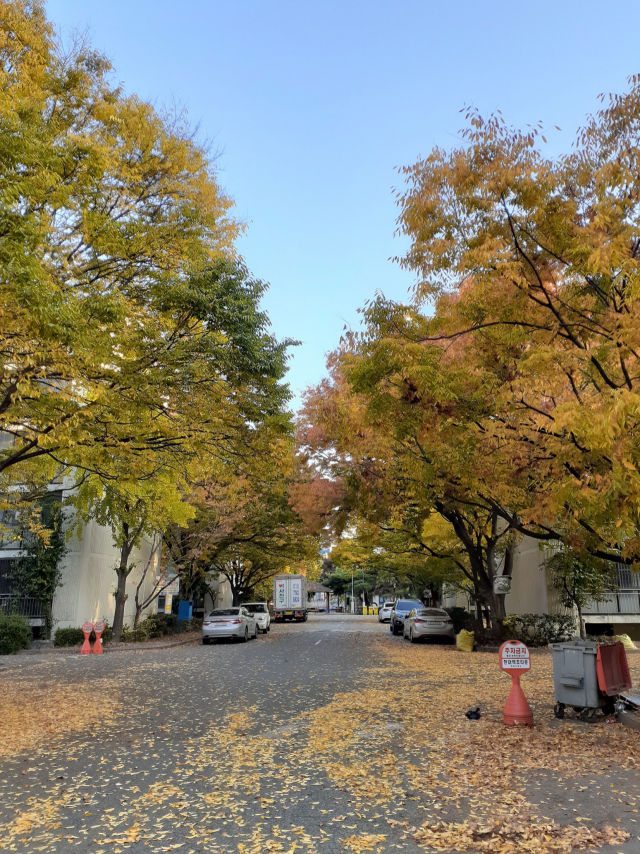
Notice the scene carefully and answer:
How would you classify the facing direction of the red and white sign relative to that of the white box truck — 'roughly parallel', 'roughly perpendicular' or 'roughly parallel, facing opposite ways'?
roughly parallel, facing opposite ways

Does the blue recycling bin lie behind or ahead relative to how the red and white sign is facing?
behind

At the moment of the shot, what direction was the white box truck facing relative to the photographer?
facing away from the viewer

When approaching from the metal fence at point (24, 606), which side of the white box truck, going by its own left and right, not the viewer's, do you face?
back

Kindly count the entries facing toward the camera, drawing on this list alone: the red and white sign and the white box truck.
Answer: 1

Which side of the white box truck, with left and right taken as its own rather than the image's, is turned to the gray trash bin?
back

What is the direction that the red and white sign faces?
toward the camera
